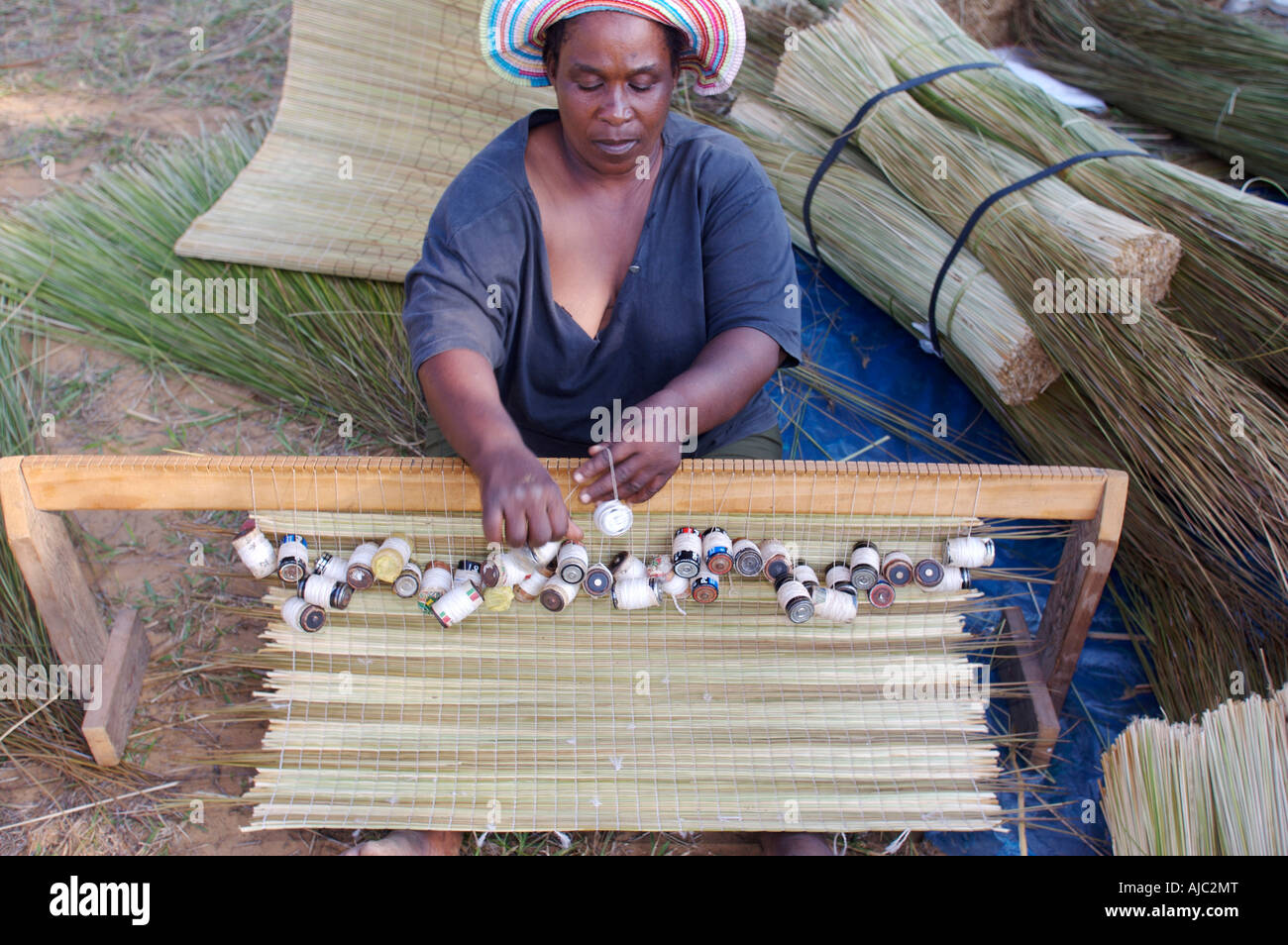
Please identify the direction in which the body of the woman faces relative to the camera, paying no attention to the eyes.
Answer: toward the camera
